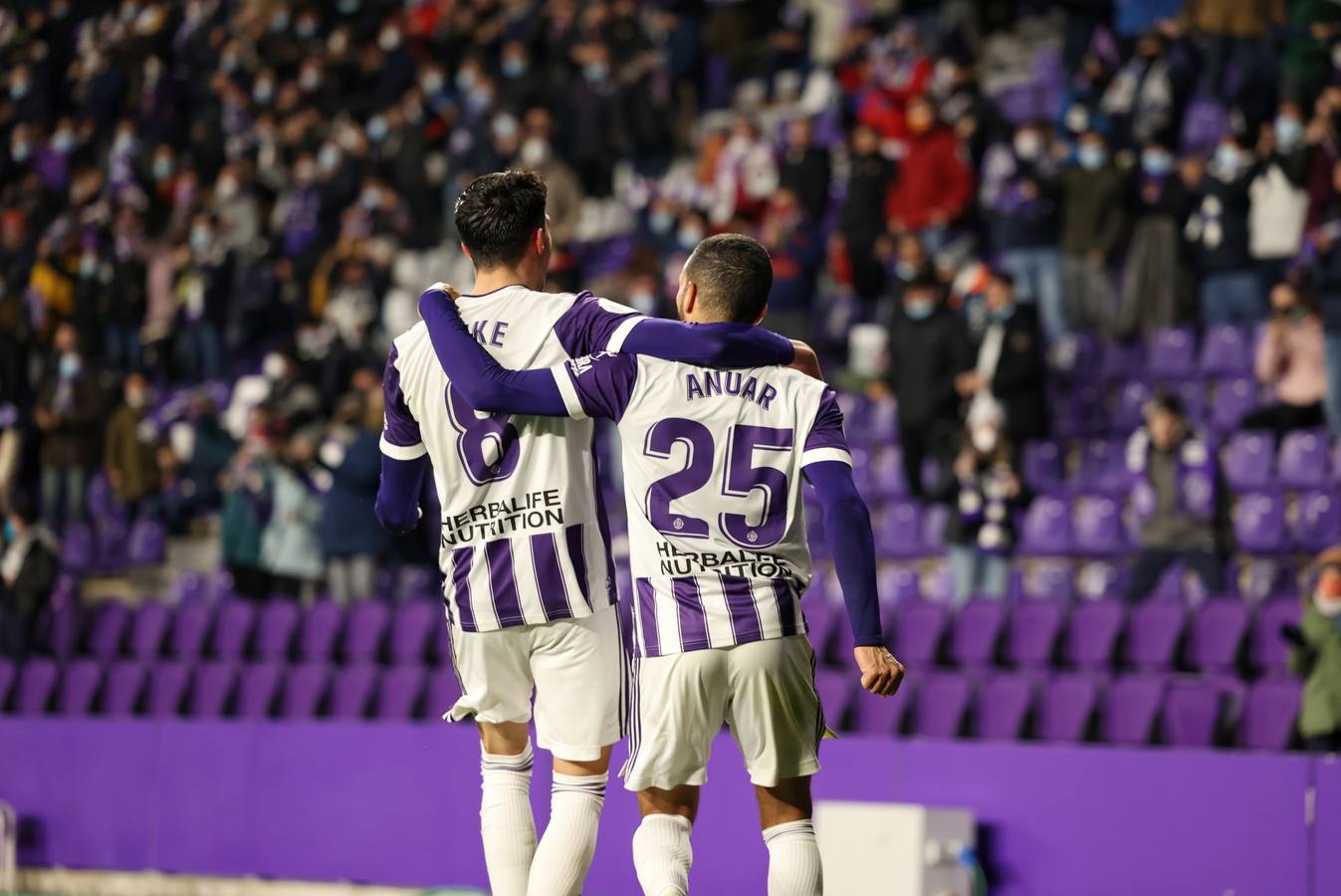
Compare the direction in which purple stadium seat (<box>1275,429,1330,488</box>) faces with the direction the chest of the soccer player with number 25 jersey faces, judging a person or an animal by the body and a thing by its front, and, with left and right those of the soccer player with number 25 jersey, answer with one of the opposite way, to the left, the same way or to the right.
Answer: the opposite way

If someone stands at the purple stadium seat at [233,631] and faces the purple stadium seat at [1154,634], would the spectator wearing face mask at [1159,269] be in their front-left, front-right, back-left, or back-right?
front-left

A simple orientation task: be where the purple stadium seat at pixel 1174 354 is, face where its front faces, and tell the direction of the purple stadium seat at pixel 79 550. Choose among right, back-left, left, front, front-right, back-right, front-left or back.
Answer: right

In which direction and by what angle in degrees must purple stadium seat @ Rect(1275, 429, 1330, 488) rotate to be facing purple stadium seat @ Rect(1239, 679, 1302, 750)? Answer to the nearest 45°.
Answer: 0° — it already faces it

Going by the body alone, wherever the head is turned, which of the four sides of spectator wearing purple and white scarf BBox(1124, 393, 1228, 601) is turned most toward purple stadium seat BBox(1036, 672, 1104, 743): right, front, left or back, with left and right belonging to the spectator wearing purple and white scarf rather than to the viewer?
front

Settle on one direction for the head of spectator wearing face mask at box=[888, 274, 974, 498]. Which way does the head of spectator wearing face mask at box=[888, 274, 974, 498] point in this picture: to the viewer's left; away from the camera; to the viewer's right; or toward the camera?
toward the camera

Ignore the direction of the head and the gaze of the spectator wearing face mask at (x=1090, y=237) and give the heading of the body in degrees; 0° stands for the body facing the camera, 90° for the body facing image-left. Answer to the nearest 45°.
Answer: approximately 0°

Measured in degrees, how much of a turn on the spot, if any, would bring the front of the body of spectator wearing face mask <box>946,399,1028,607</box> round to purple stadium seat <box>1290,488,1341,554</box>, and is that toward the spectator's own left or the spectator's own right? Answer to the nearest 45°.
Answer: approximately 90° to the spectator's own left

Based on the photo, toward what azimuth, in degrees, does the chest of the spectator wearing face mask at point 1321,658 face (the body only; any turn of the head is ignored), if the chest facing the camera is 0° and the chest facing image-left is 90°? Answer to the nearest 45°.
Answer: approximately 0°

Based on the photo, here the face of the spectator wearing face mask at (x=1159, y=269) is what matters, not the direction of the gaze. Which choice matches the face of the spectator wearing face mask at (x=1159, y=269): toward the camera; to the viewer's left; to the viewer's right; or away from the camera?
toward the camera

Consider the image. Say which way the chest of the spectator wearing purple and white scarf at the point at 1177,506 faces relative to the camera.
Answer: toward the camera

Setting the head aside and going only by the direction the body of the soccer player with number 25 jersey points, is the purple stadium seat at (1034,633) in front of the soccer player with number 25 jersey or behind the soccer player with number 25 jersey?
in front

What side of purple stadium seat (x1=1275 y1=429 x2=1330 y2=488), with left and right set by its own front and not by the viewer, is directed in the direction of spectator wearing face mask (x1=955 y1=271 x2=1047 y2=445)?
right

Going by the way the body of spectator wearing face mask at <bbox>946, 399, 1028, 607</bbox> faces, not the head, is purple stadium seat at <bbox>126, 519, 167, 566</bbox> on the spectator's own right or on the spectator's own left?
on the spectator's own right

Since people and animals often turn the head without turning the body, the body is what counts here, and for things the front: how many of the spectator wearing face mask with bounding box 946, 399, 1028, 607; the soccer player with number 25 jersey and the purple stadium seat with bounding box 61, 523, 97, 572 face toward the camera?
2

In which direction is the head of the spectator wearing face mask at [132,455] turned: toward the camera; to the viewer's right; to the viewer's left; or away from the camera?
toward the camera

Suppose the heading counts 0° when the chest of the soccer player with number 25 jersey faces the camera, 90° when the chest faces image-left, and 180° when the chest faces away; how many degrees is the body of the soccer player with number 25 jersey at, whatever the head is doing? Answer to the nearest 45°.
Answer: approximately 180°

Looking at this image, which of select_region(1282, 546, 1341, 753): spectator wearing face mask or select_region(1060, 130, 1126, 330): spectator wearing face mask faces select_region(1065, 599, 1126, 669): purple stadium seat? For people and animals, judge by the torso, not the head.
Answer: select_region(1060, 130, 1126, 330): spectator wearing face mask
